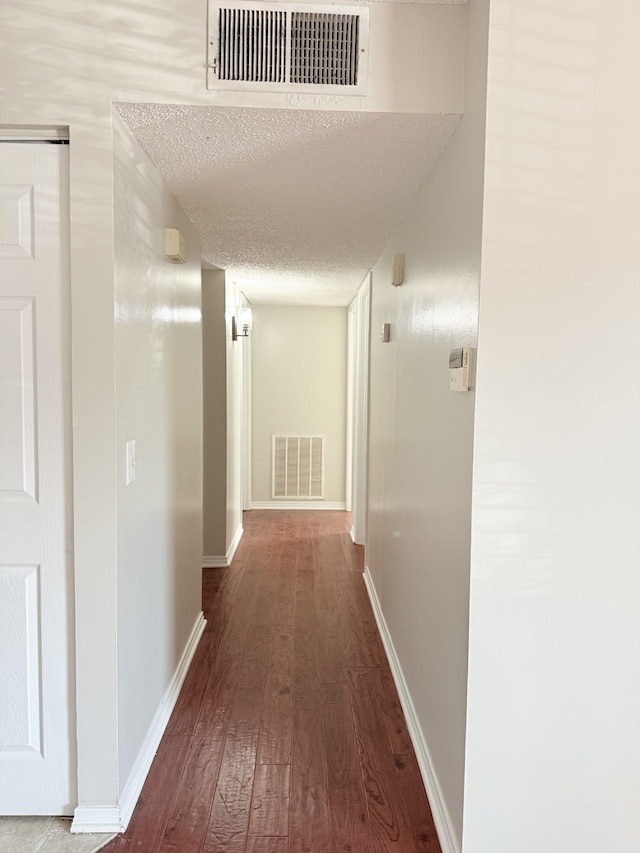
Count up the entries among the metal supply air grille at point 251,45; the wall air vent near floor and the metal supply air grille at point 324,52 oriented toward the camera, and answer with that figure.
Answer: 3

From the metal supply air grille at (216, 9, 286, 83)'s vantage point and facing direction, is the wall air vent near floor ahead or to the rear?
to the rear

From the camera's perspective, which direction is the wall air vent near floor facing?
toward the camera

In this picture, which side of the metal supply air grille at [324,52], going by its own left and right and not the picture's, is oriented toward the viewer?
front

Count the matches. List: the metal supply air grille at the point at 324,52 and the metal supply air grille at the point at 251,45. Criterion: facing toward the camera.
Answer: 2

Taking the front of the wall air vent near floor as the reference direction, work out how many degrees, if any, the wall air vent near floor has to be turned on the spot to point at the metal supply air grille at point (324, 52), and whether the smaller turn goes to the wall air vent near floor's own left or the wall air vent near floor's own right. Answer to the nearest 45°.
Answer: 0° — it already faces it

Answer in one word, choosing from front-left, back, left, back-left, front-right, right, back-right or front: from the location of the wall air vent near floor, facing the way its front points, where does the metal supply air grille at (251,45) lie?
front

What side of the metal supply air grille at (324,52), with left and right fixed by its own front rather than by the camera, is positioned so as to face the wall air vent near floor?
back

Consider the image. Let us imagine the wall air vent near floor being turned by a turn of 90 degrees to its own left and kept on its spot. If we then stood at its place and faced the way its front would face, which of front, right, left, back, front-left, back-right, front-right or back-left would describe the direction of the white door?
right
